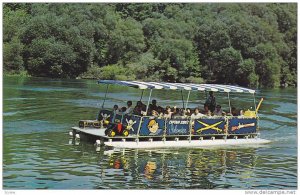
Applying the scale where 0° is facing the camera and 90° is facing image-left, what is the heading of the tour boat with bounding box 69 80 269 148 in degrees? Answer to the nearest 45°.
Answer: approximately 45°
